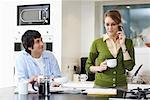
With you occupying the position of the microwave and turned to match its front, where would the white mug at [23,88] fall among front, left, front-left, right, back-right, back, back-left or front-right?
front

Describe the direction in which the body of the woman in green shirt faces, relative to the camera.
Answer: toward the camera

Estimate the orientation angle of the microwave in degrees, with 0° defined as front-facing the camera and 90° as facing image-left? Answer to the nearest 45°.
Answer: approximately 0°

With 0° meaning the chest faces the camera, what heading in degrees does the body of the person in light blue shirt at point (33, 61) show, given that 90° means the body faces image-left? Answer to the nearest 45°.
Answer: approximately 315°

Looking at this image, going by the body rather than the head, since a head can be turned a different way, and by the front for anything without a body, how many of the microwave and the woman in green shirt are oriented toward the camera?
2

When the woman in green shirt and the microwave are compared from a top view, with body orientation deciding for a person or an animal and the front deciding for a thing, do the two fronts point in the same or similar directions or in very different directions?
same or similar directions

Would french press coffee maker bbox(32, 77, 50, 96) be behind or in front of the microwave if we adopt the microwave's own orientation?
in front
